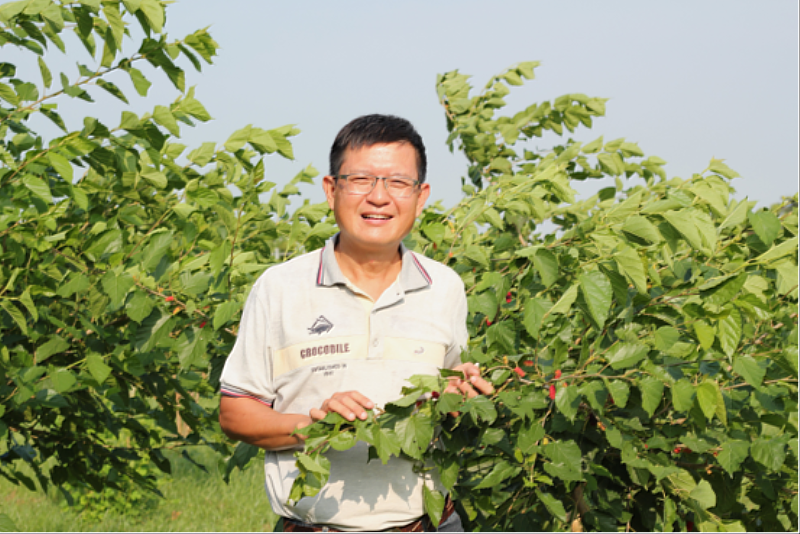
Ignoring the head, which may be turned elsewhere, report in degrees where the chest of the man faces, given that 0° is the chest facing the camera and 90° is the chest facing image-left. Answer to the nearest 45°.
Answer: approximately 0°

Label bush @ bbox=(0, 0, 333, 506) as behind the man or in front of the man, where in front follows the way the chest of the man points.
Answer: behind
